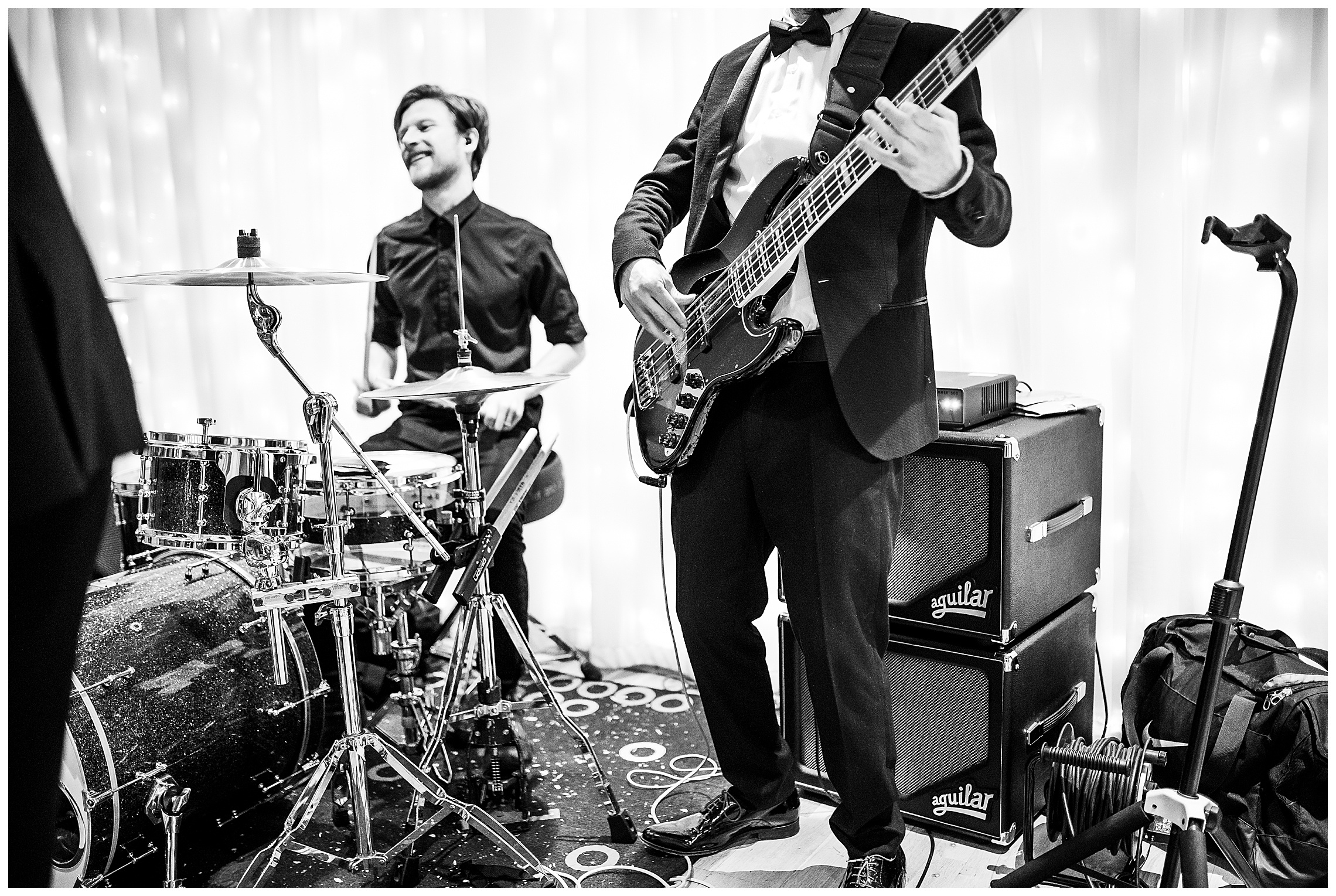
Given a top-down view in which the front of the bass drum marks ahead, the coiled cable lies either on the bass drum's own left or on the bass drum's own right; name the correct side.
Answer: on the bass drum's own left

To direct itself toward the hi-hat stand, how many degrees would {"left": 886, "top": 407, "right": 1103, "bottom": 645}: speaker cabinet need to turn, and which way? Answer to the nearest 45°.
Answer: approximately 45° to its right

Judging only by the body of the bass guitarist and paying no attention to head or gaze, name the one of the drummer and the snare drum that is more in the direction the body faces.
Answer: the snare drum

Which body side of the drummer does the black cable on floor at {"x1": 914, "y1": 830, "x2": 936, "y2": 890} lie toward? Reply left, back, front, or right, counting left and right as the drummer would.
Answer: left

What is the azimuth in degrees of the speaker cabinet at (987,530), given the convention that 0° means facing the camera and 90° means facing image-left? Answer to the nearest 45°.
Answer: approximately 45°
